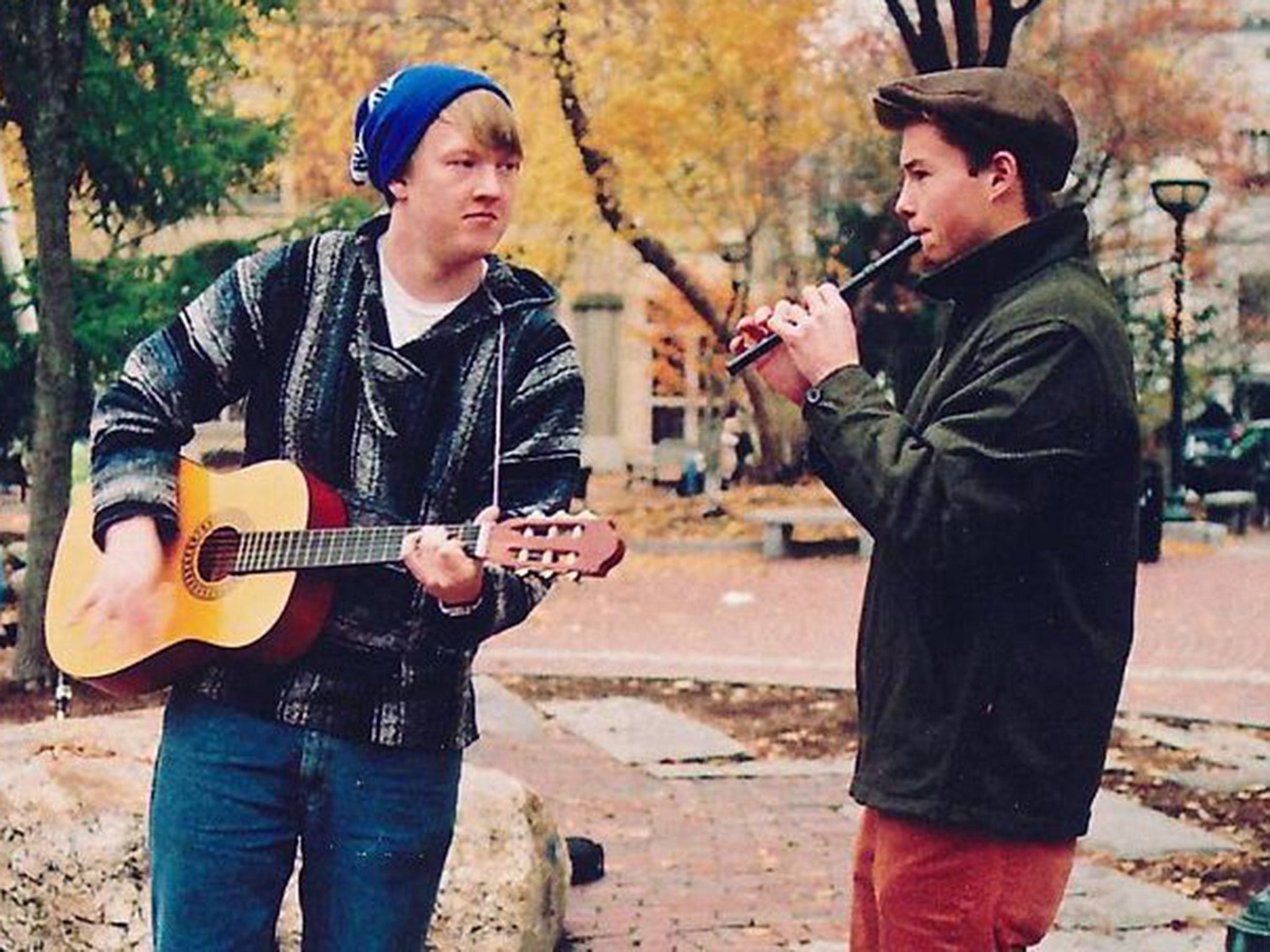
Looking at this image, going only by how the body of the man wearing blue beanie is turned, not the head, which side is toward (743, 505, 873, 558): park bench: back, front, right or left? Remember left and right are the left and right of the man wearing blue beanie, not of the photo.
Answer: back

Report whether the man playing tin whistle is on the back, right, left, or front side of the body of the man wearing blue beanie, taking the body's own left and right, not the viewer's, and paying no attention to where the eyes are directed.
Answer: left

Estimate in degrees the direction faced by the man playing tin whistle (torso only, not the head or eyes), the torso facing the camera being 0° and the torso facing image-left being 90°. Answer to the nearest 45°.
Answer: approximately 90°

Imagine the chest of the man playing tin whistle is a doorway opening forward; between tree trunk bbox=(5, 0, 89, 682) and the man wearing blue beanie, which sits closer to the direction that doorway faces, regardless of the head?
the man wearing blue beanie

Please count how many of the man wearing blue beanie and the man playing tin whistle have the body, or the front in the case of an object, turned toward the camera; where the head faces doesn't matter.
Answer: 1

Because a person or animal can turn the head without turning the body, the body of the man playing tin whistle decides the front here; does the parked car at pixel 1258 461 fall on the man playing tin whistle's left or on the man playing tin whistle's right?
on the man playing tin whistle's right

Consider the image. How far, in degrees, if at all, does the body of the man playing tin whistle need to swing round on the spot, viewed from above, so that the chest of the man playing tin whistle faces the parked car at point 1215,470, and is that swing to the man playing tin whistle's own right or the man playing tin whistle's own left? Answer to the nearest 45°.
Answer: approximately 90° to the man playing tin whistle's own right

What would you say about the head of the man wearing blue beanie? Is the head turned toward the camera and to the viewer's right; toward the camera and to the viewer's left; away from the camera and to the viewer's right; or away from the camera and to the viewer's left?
toward the camera and to the viewer's right

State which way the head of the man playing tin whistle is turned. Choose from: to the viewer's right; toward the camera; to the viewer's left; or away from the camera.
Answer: to the viewer's left

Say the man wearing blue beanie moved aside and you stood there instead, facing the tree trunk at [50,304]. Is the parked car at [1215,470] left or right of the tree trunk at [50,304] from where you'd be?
right

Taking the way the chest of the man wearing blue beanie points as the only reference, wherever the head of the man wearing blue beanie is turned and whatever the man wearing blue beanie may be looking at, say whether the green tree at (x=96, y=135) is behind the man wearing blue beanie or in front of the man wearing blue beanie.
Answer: behind

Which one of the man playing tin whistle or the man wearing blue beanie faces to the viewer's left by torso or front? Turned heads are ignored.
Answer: the man playing tin whistle
